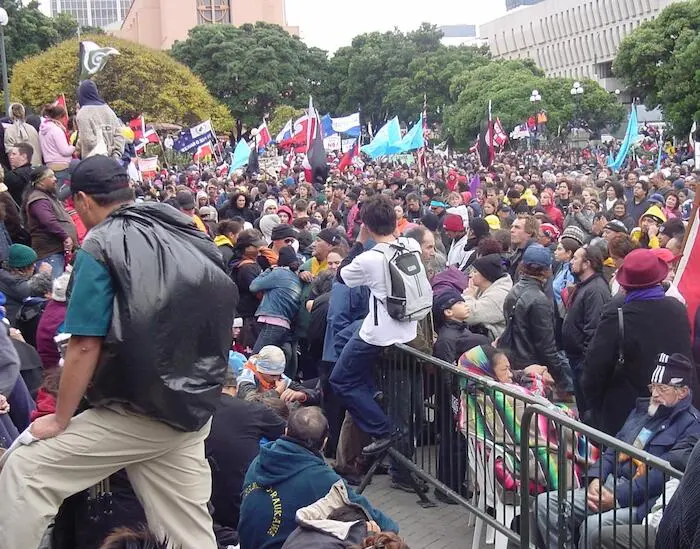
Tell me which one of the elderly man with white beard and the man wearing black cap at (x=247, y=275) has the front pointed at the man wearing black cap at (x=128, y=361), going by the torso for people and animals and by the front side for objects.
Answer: the elderly man with white beard

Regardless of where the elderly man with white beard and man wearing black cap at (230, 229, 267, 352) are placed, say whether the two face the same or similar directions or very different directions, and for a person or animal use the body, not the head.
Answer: very different directions

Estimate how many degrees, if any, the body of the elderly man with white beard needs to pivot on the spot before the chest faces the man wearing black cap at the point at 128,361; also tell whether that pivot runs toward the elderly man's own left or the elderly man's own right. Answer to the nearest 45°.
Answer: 0° — they already face them

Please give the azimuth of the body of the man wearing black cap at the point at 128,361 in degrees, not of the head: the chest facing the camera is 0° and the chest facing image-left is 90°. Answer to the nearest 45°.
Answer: approximately 135°

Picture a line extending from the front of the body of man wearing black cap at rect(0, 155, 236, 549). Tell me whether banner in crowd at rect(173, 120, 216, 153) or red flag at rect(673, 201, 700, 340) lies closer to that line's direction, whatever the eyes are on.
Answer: the banner in crowd
